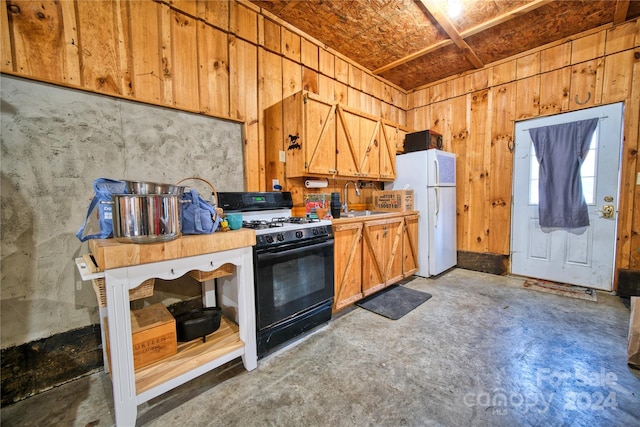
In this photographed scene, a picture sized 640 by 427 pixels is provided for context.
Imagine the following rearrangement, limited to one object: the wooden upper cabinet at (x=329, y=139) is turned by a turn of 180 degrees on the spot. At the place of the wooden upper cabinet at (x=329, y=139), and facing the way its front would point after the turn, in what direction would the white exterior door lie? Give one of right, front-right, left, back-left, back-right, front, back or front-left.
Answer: back-right

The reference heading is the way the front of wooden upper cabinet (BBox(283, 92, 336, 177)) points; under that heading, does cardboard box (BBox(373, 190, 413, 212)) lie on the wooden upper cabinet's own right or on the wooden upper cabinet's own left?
on the wooden upper cabinet's own left

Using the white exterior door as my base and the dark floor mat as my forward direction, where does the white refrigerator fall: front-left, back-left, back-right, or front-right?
front-right

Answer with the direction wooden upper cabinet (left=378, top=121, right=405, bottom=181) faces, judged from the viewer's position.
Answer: facing the viewer and to the right of the viewer

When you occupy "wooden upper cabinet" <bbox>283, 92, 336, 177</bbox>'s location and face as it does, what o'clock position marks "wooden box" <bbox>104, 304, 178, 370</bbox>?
The wooden box is roughly at 3 o'clock from the wooden upper cabinet.

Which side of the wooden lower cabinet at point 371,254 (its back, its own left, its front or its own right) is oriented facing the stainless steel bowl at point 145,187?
right

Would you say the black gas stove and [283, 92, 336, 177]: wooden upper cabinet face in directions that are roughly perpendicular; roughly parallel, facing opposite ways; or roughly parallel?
roughly parallel

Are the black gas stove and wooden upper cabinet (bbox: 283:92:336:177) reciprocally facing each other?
no

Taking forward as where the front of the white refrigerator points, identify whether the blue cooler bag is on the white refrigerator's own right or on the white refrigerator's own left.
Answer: on the white refrigerator's own right

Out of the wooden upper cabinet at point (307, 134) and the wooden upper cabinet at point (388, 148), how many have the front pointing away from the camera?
0

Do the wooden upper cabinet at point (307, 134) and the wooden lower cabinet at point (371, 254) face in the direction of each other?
no

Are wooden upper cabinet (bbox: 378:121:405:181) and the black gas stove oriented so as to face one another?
no

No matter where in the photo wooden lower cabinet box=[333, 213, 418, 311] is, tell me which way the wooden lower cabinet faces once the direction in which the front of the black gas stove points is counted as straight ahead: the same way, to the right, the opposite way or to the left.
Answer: the same way

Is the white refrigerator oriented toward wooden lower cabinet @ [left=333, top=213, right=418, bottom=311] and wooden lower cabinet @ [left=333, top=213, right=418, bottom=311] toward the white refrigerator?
no

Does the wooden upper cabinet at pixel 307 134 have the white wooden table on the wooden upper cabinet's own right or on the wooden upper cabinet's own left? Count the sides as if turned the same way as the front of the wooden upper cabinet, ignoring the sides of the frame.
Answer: on the wooden upper cabinet's own right

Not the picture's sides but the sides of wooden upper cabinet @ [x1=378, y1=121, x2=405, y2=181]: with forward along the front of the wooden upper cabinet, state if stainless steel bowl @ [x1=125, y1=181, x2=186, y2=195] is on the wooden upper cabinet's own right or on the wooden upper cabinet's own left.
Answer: on the wooden upper cabinet's own right
